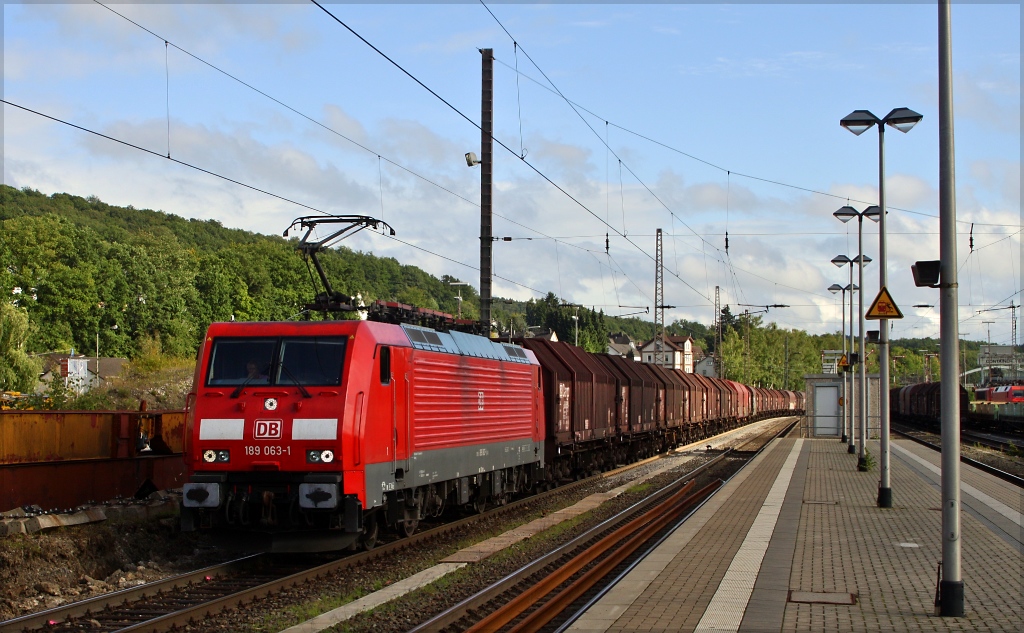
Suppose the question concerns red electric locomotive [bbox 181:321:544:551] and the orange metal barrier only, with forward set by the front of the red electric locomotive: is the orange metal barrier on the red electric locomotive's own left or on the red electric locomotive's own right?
on the red electric locomotive's own right

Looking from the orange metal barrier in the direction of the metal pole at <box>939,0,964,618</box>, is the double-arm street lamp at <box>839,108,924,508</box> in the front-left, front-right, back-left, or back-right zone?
front-left

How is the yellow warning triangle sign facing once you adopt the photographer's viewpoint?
facing the viewer

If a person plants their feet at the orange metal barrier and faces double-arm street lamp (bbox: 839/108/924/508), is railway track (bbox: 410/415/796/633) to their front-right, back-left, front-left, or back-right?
front-right

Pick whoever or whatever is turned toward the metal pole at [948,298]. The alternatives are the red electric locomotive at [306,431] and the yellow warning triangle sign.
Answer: the yellow warning triangle sign

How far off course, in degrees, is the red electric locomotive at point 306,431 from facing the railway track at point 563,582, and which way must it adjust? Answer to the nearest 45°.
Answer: approximately 90° to its left

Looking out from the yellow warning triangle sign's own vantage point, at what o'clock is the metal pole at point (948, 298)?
The metal pole is roughly at 12 o'clock from the yellow warning triangle sign.

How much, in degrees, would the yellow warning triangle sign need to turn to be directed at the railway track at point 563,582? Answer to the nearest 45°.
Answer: approximately 45° to its right

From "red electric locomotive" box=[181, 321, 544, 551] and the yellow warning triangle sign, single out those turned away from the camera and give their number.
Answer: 0

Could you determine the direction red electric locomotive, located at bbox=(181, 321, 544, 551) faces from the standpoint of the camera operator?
facing the viewer and to the left of the viewer

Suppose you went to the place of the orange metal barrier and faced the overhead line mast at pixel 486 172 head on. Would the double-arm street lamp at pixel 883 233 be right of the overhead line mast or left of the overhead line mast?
right

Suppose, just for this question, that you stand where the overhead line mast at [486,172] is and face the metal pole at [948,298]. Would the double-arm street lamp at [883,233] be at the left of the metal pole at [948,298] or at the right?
left

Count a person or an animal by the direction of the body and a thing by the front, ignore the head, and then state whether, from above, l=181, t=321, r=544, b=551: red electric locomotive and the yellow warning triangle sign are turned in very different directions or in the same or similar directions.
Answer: same or similar directions

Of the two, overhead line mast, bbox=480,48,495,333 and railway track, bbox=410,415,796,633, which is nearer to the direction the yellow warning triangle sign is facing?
the railway track
